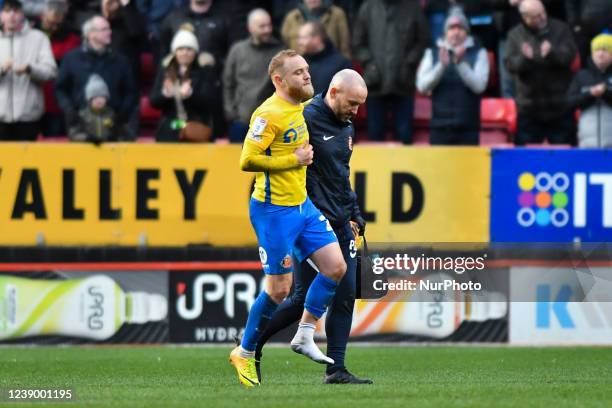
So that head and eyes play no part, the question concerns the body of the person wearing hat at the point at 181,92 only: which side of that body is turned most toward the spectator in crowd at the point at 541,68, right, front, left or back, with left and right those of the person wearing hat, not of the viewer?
left

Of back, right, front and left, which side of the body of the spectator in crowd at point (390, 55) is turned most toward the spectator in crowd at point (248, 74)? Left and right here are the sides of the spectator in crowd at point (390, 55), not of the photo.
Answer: right

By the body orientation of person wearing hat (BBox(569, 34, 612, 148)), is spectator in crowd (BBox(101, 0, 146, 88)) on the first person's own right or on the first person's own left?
on the first person's own right

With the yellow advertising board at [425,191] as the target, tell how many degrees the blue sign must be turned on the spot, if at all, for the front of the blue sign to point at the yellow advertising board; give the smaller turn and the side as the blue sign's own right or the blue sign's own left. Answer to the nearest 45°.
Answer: approximately 90° to the blue sign's own right

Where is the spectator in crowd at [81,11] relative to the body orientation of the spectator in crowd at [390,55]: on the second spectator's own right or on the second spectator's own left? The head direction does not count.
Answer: on the second spectator's own right

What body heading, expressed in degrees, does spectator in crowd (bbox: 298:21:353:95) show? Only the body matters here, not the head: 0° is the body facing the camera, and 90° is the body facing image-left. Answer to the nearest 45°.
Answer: approximately 45°

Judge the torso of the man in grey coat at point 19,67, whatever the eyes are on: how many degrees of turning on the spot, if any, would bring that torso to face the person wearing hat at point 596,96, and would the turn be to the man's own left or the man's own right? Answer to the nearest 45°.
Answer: approximately 90° to the man's own left

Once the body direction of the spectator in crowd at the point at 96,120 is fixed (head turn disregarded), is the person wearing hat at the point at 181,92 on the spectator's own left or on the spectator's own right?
on the spectator's own left

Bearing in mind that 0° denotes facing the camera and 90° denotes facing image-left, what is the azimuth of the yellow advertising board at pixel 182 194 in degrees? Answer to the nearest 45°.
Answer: approximately 0°
